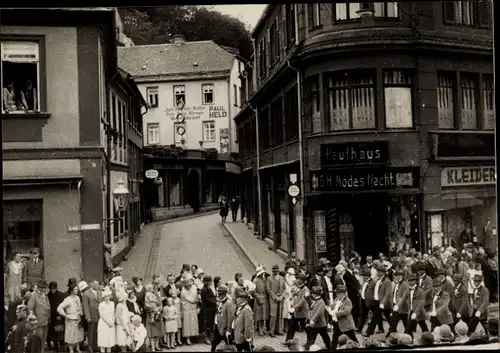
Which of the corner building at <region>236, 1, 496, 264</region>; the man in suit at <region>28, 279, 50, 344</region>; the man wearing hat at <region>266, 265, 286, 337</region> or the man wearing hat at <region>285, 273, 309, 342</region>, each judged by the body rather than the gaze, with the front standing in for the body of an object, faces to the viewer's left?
the man wearing hat at <region>285, 273, 309, 342</region>

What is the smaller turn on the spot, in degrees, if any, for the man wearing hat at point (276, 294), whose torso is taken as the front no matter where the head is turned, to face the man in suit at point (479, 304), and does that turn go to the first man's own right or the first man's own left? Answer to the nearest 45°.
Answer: approximately 90° to the first man's own left

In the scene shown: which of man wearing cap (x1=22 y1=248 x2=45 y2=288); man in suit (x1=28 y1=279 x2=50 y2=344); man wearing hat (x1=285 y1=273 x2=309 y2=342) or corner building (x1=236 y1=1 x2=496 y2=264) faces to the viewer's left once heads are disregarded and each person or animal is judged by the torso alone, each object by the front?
the man wearing hat

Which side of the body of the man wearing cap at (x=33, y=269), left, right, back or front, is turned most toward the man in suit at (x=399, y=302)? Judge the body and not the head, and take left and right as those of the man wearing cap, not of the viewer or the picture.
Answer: left

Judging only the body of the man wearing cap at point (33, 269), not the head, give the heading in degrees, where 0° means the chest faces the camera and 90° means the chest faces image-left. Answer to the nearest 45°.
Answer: approximately 0°

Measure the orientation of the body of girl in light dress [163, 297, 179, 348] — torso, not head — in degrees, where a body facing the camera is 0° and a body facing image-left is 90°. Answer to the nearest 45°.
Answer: approximately 0°

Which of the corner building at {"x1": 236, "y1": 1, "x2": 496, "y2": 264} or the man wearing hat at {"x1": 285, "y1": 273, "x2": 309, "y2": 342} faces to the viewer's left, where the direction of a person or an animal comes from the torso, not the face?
the man wearing hat
